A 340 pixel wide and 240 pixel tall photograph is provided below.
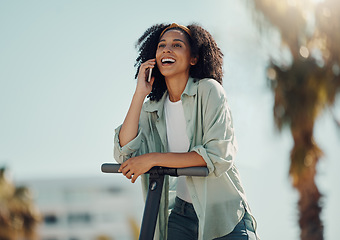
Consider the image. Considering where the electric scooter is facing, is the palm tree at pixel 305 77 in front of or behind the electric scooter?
behind

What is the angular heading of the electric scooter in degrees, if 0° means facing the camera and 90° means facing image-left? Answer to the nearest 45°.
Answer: approximately 45°

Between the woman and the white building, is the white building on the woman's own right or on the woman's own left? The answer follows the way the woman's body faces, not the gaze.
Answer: on the woman's own right

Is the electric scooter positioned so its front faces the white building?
no

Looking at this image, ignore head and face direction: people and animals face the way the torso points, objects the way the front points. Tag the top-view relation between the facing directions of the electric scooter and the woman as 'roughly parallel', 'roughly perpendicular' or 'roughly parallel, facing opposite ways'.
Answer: roughly parallel

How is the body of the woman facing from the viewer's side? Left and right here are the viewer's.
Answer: facing the viewer and to the left of the viewer

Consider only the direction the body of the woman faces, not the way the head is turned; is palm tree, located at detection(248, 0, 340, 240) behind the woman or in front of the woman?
behind
